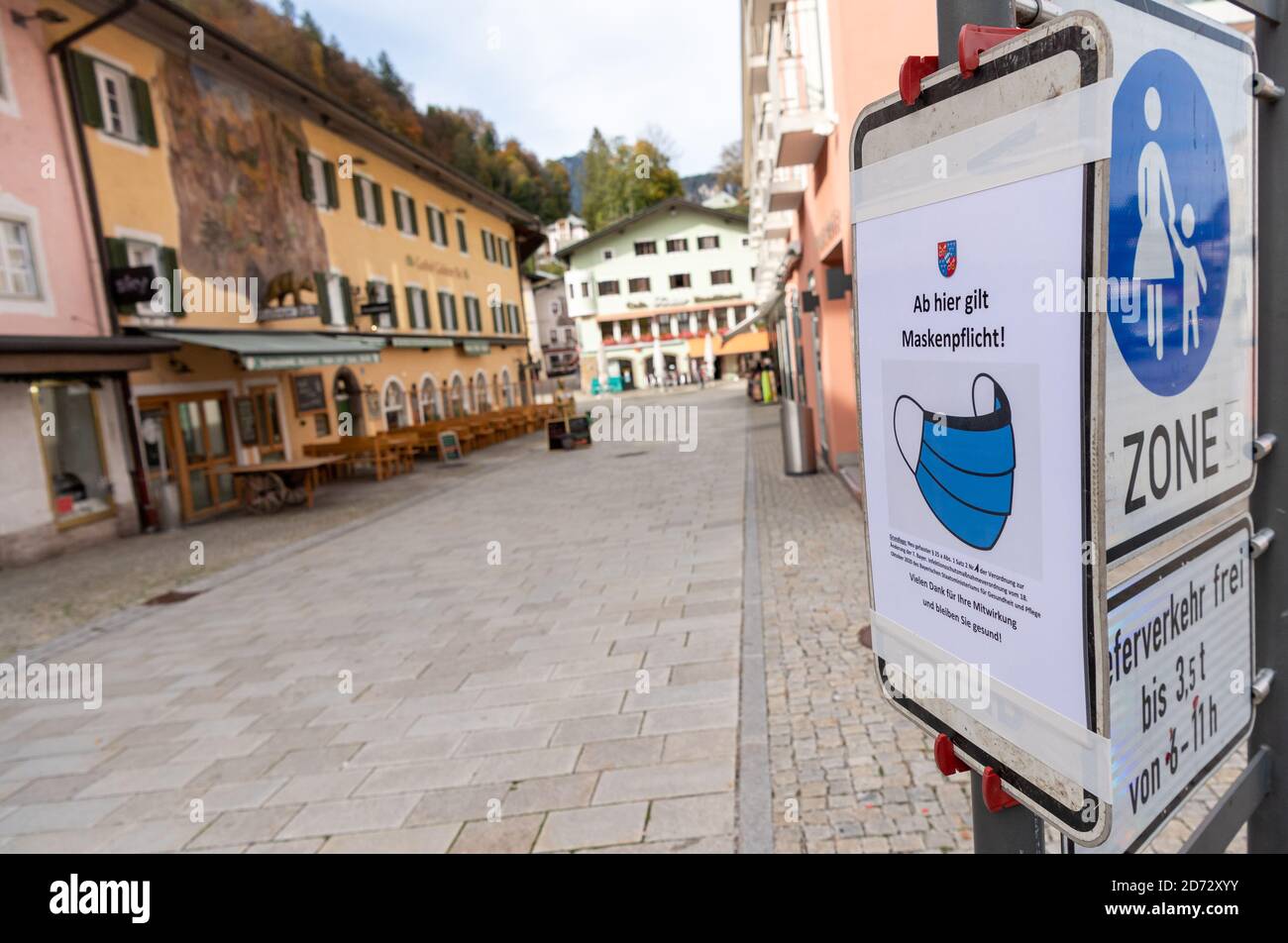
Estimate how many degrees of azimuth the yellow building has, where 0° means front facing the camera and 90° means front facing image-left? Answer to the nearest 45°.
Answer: approximately 315°

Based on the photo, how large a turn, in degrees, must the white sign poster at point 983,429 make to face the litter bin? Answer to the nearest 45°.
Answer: approximately 135° to its right

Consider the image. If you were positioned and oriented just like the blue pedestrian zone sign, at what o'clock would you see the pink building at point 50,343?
The pink building is roughly at 5 o'clock from the blue pedestrian zone sign.

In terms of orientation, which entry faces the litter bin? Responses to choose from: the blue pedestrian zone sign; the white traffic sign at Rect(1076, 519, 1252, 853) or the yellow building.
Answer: the yellow building

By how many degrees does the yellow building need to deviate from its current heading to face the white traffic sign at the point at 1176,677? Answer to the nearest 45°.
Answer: approximately 45° to its right

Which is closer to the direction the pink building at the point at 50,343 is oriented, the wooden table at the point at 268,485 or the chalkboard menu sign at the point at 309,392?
the wooden table

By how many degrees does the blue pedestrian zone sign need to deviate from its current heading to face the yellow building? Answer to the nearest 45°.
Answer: approximately 180°

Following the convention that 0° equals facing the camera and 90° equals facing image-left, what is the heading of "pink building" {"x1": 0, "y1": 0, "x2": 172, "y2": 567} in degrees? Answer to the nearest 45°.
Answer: approximately 315°

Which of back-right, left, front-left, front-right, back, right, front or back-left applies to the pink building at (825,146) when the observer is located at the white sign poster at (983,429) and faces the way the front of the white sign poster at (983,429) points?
back-right

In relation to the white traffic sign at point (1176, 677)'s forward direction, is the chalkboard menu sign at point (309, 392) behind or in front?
behind

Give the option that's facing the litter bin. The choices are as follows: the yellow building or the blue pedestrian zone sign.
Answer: the yellow building

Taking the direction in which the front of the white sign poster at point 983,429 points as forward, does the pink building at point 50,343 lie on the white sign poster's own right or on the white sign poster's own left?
on the white sign poster's own right

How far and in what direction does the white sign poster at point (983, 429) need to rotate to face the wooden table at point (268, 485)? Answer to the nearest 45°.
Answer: approximately 90° to its right

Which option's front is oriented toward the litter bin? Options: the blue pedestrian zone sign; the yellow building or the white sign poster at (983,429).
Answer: the yellow building

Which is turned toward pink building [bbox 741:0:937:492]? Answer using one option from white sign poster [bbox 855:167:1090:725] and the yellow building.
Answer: the yellow building
